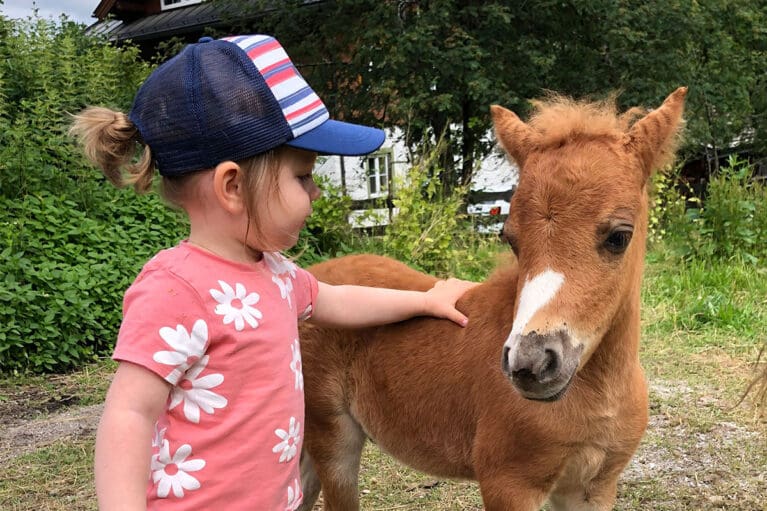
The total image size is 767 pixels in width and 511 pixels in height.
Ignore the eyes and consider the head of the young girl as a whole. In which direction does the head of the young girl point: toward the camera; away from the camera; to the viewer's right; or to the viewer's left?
to the viewer's right

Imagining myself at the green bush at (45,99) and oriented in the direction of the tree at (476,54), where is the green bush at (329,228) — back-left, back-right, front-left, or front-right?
front-right

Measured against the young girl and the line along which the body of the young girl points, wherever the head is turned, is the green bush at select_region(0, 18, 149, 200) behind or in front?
behind

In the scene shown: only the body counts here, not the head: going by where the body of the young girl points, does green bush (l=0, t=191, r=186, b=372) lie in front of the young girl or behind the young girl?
behind

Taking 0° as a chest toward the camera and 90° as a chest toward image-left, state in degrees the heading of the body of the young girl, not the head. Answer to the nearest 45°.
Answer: approximately 315°

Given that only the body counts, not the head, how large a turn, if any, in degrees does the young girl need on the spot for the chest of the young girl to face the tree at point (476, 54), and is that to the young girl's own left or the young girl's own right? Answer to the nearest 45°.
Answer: approximately 135° to the young girl's own left

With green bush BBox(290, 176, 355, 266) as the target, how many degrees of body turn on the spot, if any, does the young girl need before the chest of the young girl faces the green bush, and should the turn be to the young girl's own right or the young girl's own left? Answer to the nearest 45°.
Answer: approximately 135° to the young girl's own left

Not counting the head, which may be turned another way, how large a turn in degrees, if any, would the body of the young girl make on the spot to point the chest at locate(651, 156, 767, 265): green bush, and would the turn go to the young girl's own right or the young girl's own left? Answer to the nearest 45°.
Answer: approximately 90° to the young girl's own left
